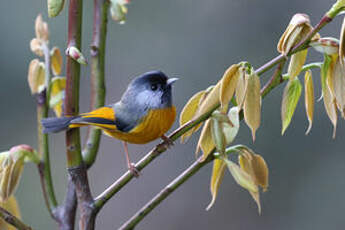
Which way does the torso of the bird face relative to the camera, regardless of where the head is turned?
to the viewer's right
